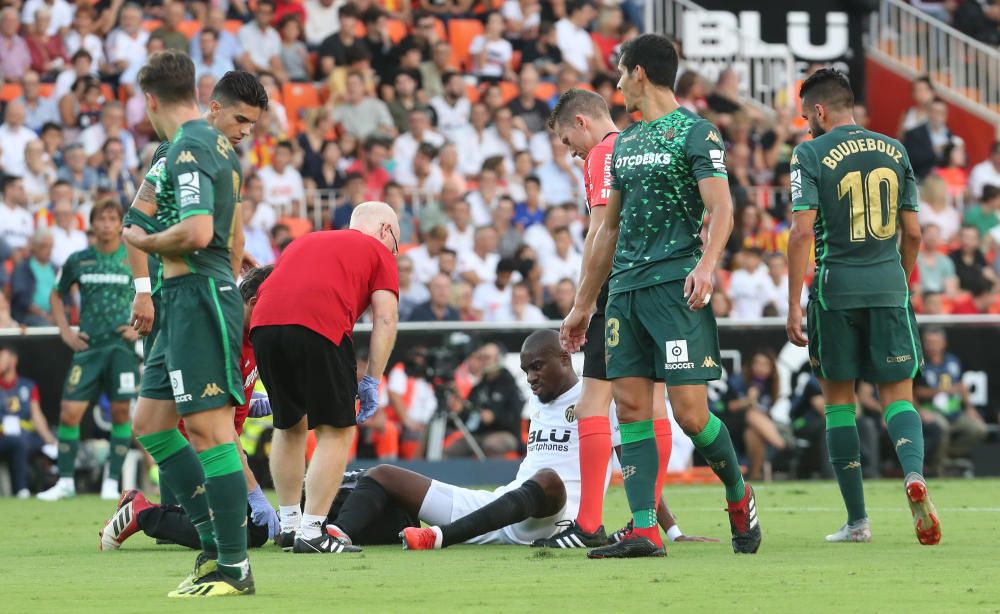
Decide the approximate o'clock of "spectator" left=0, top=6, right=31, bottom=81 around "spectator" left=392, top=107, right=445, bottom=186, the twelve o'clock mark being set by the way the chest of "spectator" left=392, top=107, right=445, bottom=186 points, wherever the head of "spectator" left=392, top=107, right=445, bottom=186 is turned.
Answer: "spectator" left=0, top=6, right=31, bottom=81 is roughly at 3 o'clock from "spectator" left=392, top=107, right=445, bottom=186.

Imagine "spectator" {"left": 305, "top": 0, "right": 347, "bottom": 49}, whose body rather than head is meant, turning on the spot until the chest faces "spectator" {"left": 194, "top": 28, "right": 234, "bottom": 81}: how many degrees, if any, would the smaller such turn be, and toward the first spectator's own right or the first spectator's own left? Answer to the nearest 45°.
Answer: approximately 45° to the first spectator's own right

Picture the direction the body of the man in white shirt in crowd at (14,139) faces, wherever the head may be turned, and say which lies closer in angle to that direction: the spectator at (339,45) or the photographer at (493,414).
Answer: the photographer

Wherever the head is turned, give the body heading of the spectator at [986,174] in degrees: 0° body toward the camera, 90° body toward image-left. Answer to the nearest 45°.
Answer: approximately 0°

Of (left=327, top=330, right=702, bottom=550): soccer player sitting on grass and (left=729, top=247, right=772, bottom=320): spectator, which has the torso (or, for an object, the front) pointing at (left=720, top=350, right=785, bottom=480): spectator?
(left=729, top=247, right=772, bottom=320): spectator
